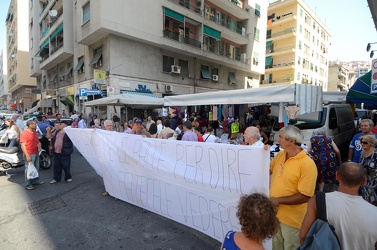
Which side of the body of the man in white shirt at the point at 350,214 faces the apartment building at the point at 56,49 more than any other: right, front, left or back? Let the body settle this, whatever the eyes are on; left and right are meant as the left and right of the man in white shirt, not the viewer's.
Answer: left

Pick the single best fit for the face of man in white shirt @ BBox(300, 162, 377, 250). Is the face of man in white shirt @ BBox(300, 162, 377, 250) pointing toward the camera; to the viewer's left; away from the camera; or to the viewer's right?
away from the camera

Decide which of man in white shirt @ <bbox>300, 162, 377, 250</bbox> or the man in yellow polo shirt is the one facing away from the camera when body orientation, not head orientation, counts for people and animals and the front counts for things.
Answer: the man in white shirt

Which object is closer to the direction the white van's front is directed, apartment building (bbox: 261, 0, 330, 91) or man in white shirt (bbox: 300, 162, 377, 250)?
the man in white shirt

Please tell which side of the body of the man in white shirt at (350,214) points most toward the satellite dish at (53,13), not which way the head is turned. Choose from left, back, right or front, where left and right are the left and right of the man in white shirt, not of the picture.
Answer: left

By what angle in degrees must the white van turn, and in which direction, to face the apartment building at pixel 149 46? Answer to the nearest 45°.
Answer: approximately 90° to its right

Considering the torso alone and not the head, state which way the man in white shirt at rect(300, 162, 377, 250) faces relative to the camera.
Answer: away from the camera

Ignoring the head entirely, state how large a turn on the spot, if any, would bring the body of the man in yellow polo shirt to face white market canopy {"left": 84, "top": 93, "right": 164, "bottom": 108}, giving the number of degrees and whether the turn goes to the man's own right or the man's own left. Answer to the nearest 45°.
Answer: approximately 90° to the man's own right

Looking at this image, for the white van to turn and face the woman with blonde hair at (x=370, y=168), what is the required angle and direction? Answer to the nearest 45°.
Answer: approximately 45° to its left

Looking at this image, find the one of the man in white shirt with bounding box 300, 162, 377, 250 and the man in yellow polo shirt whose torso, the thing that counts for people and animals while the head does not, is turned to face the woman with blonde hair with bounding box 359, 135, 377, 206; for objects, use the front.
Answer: the man in white shirt

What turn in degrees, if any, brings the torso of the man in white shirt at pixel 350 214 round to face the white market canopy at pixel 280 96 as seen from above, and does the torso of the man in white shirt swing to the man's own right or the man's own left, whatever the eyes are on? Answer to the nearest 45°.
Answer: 0° — they already face it

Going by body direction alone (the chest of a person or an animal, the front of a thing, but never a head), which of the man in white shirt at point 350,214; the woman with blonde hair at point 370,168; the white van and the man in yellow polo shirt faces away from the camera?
the man in white shirt

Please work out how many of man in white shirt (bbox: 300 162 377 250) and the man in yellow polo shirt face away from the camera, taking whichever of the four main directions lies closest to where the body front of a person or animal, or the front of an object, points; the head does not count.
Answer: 1

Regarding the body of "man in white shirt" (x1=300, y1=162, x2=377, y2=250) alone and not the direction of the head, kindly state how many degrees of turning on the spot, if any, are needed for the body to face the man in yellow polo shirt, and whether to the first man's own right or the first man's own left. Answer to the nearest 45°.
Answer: approximately 45° to the first man's own left
